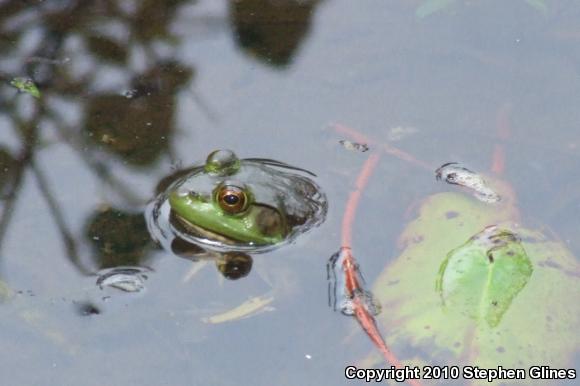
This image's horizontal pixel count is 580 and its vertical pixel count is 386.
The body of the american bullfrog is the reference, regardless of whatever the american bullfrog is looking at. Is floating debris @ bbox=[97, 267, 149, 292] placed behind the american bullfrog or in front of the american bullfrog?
in front

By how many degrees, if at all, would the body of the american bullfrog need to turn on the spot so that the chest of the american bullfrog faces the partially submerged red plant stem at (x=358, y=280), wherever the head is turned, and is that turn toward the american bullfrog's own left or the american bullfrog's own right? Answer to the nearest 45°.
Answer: approximately 135° to the american bullfrog's own left

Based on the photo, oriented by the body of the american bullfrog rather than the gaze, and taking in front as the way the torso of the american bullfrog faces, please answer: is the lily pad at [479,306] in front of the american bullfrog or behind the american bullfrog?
behind

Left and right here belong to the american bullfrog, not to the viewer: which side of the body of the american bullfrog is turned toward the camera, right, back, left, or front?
left

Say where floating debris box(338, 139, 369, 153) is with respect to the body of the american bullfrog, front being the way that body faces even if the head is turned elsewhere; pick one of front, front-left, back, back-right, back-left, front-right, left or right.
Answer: back-right

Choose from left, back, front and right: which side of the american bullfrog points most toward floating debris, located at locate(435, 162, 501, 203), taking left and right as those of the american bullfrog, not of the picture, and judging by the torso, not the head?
back

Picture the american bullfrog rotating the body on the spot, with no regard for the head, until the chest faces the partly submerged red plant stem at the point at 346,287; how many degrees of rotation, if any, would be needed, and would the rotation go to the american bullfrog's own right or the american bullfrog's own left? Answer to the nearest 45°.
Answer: approximately 135° to the american bullfrog's own left

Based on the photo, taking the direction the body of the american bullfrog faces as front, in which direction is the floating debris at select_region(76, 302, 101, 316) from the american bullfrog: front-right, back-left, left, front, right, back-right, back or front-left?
front-left

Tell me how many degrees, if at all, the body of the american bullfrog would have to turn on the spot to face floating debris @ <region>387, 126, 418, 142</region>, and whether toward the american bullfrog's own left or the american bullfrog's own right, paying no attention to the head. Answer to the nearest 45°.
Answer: approximately 135° to the american bullfrog's own right

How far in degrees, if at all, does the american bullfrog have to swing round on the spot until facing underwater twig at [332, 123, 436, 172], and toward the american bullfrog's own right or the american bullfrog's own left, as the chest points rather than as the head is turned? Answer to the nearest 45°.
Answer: approximately 135° to the american bullfrog's own right

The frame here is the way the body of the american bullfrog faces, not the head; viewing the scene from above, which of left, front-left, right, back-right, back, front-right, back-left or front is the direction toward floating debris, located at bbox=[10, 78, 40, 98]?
front-right
